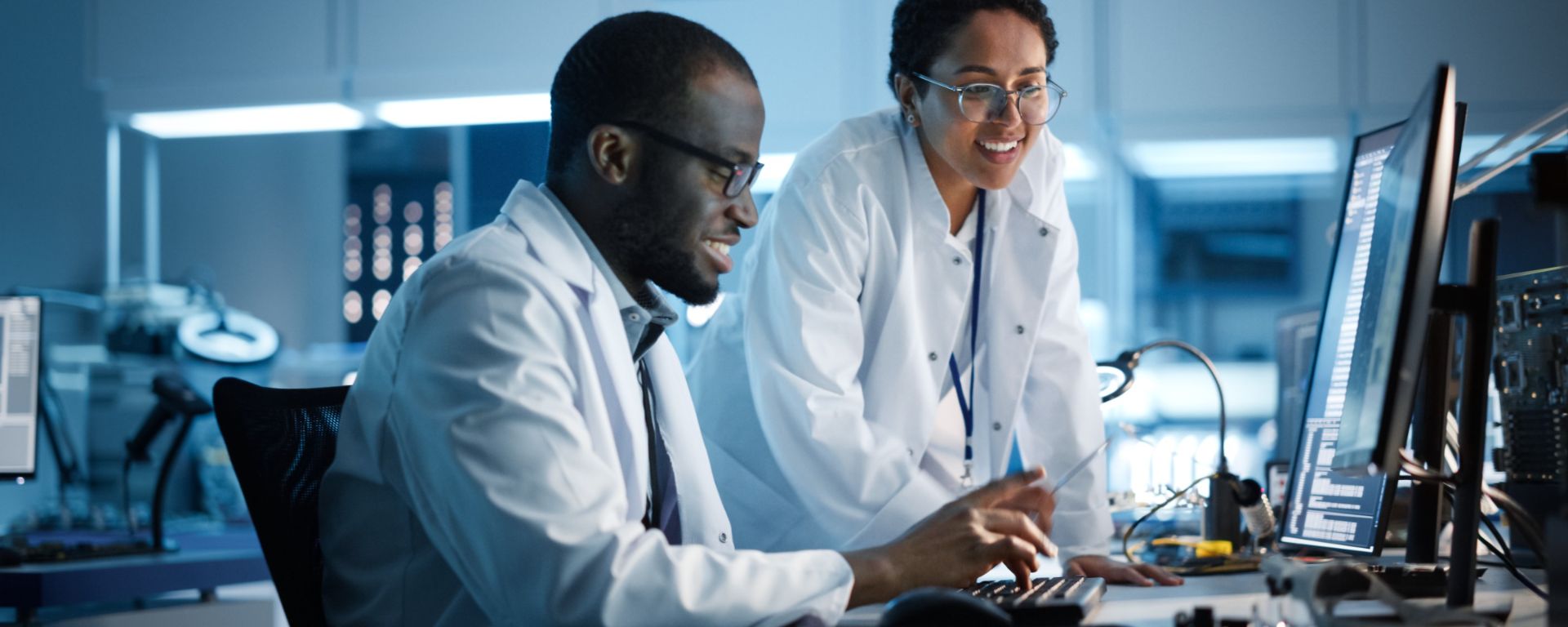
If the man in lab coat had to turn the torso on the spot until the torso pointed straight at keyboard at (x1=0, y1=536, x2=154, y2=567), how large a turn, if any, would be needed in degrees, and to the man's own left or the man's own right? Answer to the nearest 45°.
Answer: approximately 135° to the man's own left

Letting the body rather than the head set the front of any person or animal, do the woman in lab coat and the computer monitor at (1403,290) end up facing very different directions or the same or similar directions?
very different directions

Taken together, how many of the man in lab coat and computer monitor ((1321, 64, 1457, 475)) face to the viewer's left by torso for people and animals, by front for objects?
1

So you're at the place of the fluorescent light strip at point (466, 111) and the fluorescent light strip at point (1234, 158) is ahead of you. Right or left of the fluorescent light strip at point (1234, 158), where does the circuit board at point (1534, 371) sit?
right

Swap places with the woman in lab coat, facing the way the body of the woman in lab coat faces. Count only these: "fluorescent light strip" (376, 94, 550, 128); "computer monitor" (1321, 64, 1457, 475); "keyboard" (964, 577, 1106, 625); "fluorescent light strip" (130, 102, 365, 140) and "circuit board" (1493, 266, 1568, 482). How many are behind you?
2

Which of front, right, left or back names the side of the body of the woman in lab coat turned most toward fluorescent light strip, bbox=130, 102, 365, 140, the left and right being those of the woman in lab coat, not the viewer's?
back

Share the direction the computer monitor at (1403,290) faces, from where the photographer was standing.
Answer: facing to the left of the viewer

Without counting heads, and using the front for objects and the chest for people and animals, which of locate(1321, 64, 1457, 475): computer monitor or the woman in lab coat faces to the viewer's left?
the computer monitor

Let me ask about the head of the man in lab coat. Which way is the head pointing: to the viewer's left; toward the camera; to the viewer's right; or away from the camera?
to the viewer's right

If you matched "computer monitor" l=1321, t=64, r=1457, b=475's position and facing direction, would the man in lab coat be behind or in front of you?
in front

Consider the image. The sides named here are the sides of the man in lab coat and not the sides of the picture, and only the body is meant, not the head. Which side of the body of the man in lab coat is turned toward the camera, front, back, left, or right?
right
